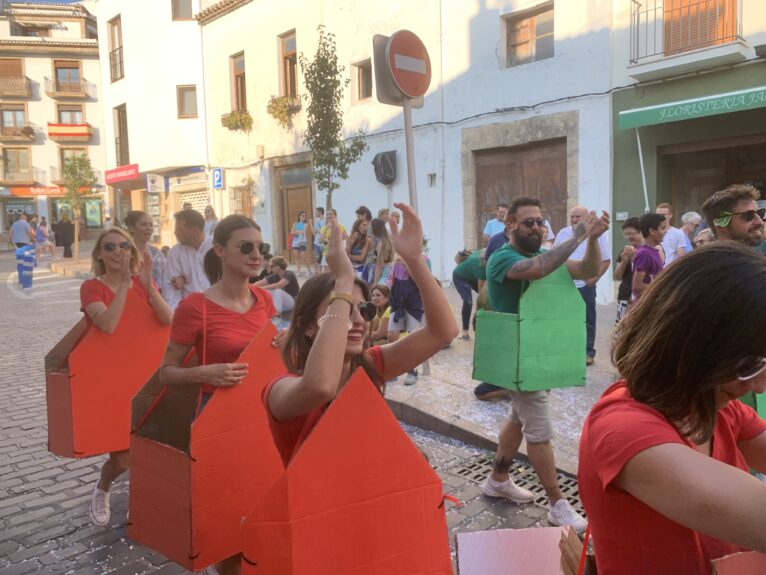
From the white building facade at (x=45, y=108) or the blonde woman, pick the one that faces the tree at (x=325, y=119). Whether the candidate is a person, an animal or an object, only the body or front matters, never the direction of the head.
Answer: the white building facade

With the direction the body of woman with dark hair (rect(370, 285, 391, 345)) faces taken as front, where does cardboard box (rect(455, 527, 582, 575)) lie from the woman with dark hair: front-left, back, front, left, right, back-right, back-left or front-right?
front-left

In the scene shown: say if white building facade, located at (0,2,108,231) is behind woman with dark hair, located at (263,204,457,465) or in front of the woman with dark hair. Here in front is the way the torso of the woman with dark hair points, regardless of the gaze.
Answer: behind

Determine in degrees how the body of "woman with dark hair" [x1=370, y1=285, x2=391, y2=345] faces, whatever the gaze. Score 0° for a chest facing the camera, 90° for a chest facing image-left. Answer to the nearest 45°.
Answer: approximately 45°

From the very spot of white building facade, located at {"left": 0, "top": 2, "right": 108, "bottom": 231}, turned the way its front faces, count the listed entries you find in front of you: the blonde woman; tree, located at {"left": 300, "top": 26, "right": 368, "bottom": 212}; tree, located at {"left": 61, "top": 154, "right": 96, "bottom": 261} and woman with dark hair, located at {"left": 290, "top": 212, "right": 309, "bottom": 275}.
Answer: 4

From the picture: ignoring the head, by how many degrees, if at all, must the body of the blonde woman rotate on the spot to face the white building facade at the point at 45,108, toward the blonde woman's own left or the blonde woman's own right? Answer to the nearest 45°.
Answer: approximately 135° to the blonde woman's own left

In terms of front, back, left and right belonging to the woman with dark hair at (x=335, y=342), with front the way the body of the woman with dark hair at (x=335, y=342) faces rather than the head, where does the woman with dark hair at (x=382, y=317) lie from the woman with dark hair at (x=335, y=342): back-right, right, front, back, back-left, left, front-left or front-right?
back-left

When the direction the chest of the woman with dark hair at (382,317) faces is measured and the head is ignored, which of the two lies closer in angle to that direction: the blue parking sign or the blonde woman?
the blonde woman

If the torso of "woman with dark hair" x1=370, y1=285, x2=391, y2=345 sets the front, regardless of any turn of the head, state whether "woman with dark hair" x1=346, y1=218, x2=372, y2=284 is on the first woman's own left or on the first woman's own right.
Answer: on the first woman's own right
